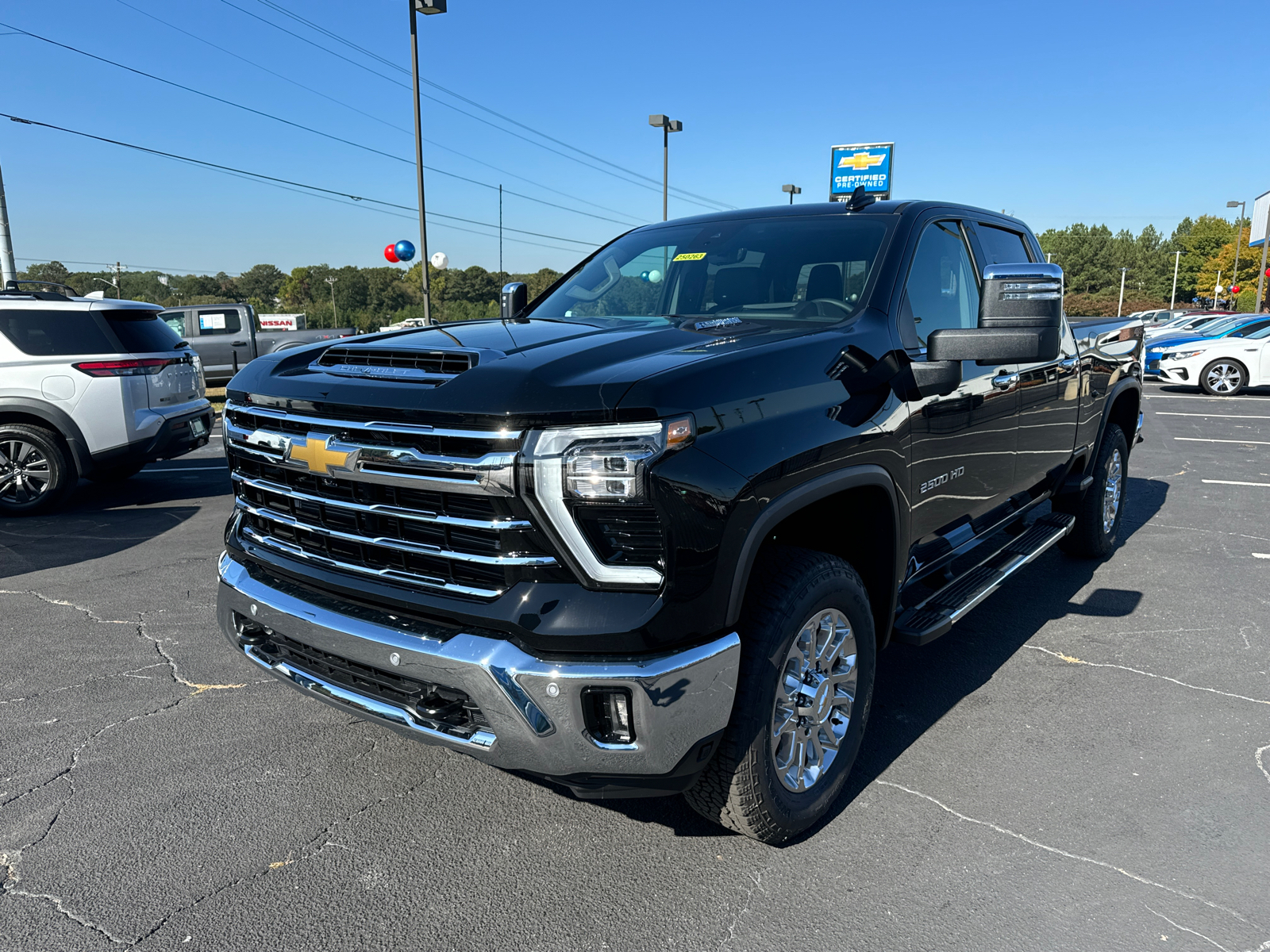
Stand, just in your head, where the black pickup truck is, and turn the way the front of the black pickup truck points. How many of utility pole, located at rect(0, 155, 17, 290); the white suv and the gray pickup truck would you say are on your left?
0

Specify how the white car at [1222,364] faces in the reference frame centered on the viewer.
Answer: facing the viewer and to the left of the viewer

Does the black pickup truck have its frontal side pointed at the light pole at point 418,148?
no

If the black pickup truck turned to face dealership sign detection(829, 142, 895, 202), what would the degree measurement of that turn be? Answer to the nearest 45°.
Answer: approximately 135° to its right

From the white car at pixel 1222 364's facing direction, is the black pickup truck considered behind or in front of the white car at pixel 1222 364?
in front

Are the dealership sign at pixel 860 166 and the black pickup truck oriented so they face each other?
no

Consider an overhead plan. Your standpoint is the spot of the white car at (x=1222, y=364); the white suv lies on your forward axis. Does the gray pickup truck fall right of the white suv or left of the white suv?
right

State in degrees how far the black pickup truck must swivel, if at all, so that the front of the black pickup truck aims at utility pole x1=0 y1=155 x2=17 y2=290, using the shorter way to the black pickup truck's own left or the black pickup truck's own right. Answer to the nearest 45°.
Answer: approximately 90° to the black pickup truck's own right

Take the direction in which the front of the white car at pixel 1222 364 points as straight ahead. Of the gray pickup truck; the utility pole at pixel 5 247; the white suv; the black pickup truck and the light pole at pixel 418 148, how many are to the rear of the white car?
0

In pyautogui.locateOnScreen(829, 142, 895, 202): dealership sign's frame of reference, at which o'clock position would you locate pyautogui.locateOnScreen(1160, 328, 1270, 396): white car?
The white car is roughly at 11 o'clock from the dealership sign.

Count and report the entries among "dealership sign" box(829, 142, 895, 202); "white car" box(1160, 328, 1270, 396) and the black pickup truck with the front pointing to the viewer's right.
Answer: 0

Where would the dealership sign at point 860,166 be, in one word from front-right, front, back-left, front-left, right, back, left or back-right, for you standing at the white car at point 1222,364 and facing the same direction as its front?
right

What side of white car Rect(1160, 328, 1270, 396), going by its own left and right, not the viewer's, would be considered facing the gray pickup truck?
front

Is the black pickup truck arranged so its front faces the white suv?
no

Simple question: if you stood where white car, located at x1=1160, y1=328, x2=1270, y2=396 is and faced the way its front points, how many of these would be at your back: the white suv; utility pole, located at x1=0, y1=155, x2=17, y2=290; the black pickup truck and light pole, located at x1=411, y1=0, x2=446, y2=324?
0

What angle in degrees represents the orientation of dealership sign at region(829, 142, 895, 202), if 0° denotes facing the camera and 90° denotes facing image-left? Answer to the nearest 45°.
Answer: approximately 0°

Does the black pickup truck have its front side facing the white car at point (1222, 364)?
no

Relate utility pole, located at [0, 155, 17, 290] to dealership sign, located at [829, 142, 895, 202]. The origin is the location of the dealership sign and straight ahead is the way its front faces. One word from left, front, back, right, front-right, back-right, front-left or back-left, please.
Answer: front-right

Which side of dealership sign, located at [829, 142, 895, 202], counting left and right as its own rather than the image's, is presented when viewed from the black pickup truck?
front

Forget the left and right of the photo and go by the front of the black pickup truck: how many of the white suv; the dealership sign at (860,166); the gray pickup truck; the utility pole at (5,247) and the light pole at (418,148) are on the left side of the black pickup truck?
0
